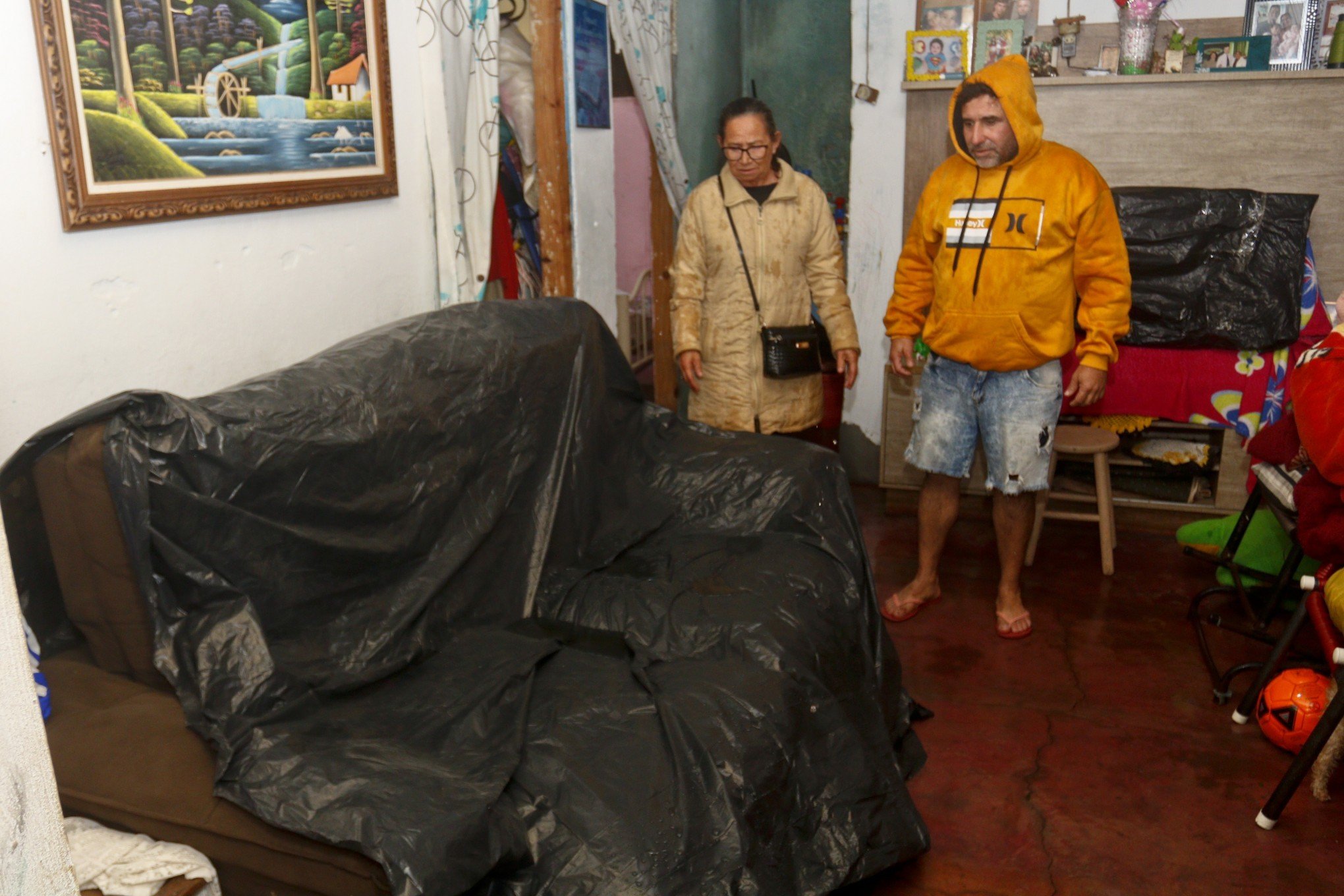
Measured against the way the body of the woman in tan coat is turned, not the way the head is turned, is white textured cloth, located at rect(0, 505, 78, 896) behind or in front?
in front

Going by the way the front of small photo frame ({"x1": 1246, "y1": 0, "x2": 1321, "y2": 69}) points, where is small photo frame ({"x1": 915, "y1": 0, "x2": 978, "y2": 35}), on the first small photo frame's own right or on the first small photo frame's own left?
on the first small photo frame's own right

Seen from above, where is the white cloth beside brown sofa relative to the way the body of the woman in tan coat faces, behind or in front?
in front

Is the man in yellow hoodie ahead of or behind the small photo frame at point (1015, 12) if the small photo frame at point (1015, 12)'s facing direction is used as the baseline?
ahead

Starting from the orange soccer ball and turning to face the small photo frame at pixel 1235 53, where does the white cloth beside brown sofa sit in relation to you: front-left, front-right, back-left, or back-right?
back-left

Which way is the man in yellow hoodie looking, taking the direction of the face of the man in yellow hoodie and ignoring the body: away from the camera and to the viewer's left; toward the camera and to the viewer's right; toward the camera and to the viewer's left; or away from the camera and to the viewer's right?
toward the camera and to the viewer's left

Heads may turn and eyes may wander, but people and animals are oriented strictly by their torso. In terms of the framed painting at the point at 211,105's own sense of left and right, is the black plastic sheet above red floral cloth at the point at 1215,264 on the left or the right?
on its left

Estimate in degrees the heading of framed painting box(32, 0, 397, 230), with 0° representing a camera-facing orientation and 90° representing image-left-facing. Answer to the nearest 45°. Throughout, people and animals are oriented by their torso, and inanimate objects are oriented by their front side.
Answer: approximately 315°

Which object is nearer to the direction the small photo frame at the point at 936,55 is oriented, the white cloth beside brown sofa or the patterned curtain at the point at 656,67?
the white cloth beside brown sofa
